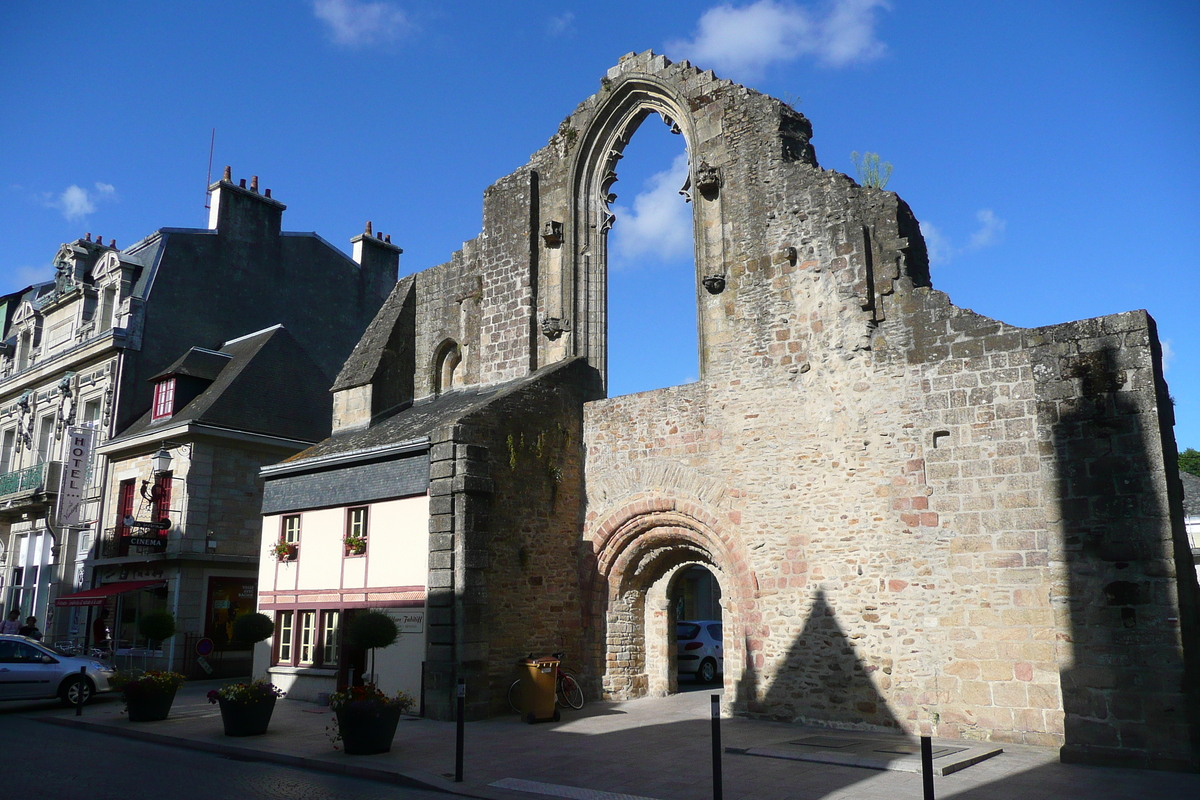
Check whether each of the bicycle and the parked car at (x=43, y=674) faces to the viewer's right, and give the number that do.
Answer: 2

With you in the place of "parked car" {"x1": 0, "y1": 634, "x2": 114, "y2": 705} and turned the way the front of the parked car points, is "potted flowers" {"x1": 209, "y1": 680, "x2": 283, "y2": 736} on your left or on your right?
on your right

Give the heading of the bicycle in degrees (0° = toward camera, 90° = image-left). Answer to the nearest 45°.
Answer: approximately 270°

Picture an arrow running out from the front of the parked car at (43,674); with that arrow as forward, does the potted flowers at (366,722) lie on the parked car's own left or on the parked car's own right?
on the parked car's own right

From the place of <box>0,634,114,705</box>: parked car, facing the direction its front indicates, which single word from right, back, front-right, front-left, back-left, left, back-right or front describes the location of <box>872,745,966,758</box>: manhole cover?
front-right

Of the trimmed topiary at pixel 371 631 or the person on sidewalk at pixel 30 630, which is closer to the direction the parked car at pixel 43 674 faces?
the trimmed topiary

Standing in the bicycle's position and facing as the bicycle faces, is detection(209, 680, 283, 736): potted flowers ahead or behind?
behind

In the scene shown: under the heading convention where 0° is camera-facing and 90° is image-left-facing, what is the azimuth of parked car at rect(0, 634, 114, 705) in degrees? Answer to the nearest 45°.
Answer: approximately 270°

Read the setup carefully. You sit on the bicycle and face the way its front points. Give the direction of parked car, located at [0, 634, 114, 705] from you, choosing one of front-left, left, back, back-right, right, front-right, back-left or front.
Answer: back

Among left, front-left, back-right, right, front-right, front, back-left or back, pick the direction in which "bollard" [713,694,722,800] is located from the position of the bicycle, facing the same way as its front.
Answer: right

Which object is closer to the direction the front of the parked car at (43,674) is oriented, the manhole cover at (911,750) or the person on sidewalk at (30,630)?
the manhole cover

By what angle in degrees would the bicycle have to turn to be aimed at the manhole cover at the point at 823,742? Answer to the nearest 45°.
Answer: approximately 45° to its right

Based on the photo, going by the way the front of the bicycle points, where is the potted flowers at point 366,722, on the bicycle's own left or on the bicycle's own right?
on the bicycle's own right

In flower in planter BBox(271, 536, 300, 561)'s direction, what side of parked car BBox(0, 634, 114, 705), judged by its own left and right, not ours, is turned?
front

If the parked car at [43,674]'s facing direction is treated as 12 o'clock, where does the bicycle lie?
The bicycle is roughly at 1 o'clock from the parked car.

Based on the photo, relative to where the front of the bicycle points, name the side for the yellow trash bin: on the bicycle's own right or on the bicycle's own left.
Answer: on the bicycle's own right

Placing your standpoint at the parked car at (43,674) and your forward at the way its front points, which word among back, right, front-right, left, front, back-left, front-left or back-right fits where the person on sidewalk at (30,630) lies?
left

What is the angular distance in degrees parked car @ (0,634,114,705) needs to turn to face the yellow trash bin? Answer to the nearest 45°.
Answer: approximately 45° to its right
